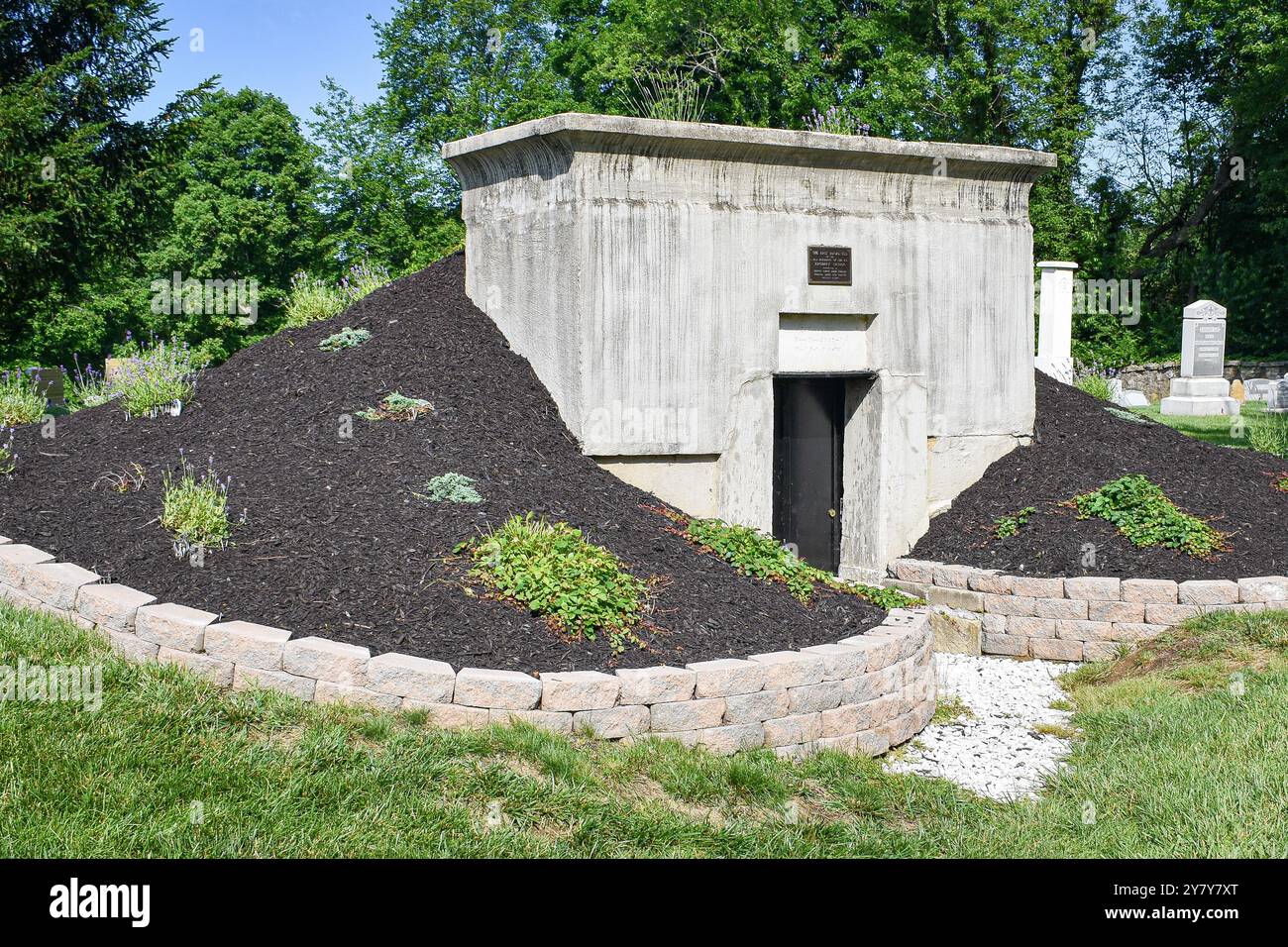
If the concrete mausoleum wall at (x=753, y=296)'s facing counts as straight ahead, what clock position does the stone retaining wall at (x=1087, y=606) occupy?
The stone retaining wall is roughly at 11 o'clock from the concrete mausoleum wall.

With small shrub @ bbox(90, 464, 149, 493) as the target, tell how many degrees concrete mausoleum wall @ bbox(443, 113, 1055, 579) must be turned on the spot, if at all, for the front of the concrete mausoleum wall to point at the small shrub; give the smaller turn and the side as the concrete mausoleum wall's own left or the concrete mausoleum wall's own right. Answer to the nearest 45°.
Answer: approximately 90° to the concrete mausoleum wall's own right

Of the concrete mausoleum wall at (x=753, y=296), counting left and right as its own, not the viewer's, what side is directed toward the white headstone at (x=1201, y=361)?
left

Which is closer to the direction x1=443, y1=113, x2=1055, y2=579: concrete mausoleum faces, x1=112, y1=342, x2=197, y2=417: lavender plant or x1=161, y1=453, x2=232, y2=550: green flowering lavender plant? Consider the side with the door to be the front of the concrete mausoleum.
the green flowering lavender plant

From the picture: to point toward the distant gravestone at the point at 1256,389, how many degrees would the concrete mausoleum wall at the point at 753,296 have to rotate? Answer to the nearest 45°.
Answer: approximately 90° to its left

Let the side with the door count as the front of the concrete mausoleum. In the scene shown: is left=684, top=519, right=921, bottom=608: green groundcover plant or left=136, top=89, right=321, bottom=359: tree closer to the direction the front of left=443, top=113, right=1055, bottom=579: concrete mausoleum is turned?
the green groundcover plant

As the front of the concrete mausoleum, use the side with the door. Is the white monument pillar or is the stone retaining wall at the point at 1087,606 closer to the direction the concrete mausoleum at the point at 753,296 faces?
the stone retaining wall

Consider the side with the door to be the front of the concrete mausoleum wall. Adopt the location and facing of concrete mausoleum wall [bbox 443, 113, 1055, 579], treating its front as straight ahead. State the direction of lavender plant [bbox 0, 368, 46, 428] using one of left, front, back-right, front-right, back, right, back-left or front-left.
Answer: back-right

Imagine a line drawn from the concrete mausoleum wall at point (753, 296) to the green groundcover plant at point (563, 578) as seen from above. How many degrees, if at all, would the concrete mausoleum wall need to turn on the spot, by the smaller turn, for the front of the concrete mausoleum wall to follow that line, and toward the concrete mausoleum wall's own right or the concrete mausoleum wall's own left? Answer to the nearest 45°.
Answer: approximately 45° to the concrete mausoleum wall's own right

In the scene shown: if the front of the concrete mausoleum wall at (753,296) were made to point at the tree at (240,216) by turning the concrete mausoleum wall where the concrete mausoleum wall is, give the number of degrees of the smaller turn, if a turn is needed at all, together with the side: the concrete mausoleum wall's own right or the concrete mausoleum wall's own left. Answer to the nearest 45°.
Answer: approximately 180°

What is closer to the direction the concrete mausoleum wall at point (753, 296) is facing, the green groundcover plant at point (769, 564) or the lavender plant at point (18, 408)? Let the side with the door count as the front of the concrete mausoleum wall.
the green groundcover plant

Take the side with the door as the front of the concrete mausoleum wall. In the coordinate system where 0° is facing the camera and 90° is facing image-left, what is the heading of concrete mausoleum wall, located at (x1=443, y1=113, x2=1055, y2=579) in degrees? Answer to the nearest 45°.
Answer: approximately 315°
